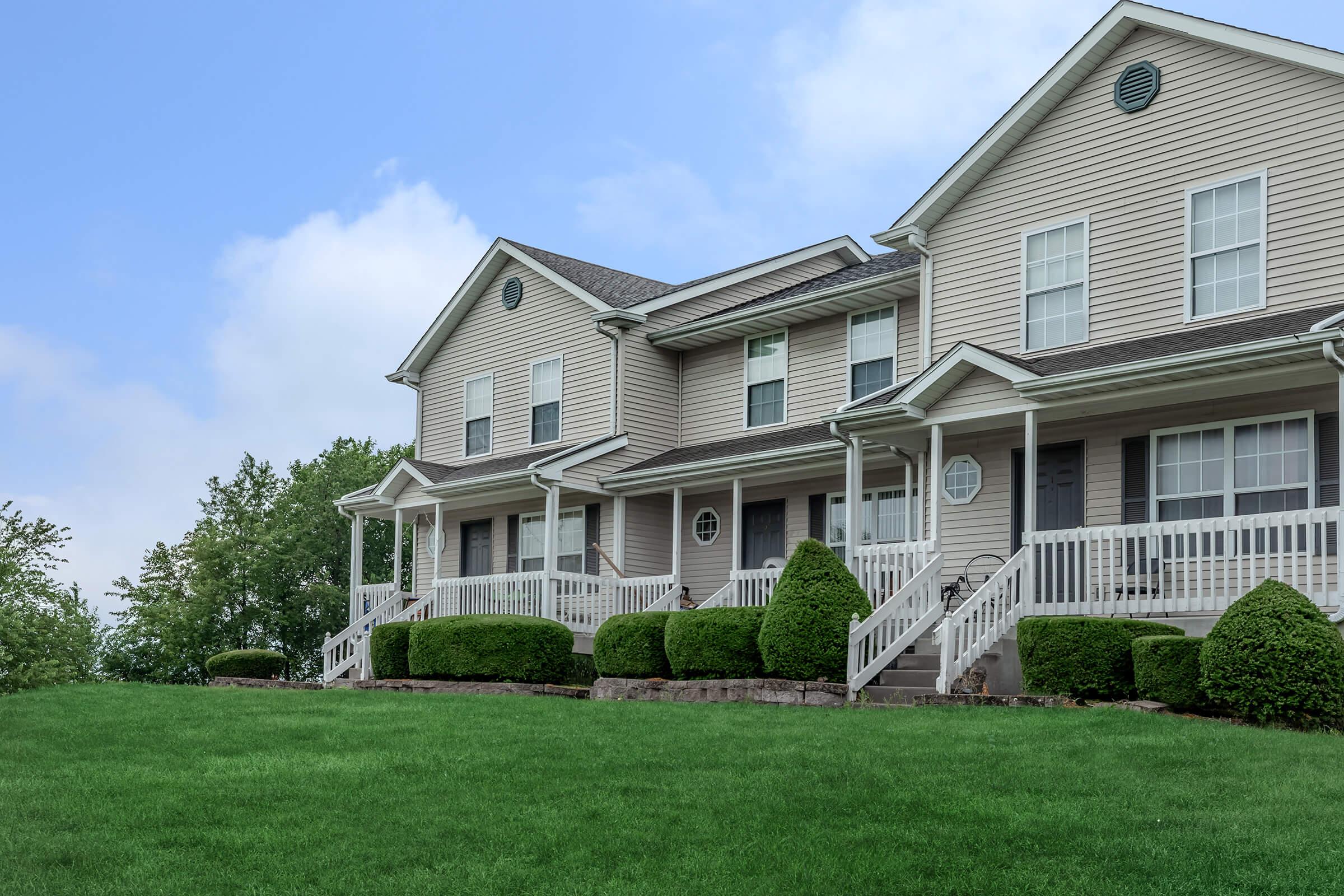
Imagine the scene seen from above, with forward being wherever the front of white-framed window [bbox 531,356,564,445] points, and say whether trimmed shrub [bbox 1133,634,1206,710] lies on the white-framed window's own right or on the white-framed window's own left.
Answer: on the white-framed window's own left

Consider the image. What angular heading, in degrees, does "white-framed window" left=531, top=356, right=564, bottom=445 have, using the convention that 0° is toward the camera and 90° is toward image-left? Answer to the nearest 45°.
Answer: approximately 45°

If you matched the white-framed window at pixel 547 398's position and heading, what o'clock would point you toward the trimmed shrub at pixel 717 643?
The trimmed shrub is roughly at 10 o'clock from the white-framed window.

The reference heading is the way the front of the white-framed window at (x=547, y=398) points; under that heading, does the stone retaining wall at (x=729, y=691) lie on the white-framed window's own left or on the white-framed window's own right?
on the white-framed window's own left

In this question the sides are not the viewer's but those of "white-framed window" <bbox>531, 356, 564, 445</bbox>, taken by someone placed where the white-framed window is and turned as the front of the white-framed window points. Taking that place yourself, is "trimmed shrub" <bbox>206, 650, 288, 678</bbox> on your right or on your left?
on your right

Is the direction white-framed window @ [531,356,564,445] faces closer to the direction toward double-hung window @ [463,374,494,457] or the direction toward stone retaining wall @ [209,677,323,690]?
the stone retaining wall

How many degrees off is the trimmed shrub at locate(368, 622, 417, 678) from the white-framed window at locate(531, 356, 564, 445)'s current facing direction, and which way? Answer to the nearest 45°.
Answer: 0° — it already faces it
